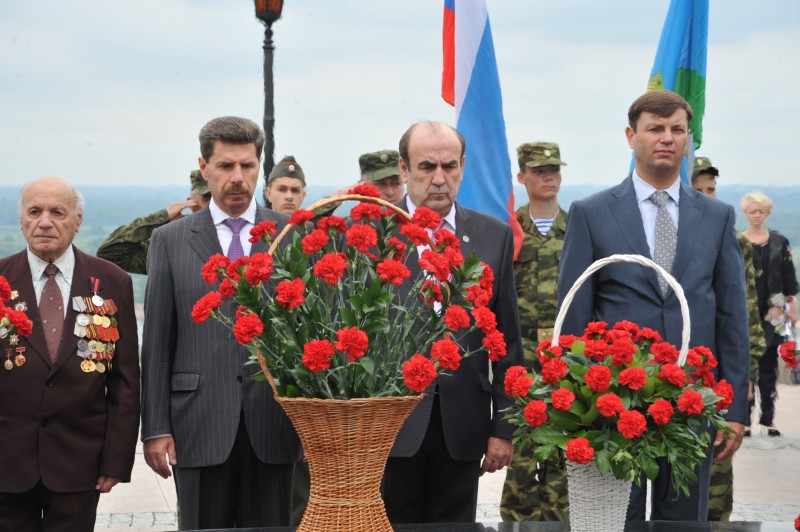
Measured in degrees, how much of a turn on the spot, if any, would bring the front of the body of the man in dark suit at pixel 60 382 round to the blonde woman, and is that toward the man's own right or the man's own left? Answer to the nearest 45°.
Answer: approximately 135° to the man's own left

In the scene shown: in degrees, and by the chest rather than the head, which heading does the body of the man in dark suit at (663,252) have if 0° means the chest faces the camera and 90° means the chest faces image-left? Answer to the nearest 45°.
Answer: approximately 0°

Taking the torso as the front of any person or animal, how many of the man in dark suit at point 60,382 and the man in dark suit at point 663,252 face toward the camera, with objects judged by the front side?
2

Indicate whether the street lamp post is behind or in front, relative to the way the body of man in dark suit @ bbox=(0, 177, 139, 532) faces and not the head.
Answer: behind

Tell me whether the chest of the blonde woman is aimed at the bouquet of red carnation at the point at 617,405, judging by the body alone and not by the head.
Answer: yes

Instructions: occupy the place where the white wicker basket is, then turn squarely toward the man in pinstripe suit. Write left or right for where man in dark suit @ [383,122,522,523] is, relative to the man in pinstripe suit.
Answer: right

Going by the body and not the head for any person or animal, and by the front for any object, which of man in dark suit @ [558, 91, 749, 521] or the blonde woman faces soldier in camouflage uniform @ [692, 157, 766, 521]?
the blonde woman

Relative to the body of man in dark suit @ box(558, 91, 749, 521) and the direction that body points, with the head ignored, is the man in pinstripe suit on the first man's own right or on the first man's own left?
on the first man's own right
